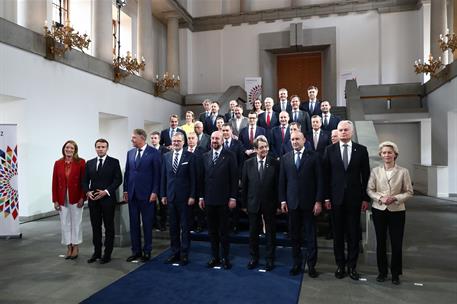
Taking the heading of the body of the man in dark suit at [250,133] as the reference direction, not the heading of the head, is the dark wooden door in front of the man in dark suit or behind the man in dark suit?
behind

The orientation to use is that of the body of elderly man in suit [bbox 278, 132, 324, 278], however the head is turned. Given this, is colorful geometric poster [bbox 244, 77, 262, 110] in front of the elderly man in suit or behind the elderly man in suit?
behind

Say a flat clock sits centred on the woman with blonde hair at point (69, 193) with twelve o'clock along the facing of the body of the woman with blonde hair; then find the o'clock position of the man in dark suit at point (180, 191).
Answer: The man in dark suit is roughly at 10 o'clock from the woman with blonde hair.

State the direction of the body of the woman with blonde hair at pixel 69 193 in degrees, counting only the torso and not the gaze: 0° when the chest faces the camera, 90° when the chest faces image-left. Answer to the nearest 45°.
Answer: approximately 0°

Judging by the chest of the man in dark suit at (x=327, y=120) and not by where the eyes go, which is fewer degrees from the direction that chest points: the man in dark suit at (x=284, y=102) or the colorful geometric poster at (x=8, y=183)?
the colorful geometric poster

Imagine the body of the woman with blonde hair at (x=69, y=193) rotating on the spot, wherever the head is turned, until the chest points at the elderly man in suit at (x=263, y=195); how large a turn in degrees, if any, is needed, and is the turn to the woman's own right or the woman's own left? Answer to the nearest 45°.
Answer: approximately 45° to the woman's own left

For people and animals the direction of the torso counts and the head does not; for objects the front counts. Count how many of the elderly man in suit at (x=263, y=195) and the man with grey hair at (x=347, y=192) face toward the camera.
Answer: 2

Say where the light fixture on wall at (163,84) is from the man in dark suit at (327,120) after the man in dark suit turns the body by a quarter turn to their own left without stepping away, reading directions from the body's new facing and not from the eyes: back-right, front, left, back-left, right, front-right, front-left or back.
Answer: back-left

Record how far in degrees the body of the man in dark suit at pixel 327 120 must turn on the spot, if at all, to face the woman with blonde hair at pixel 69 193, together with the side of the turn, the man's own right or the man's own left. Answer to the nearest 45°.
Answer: approximately 45° to the man's own right
